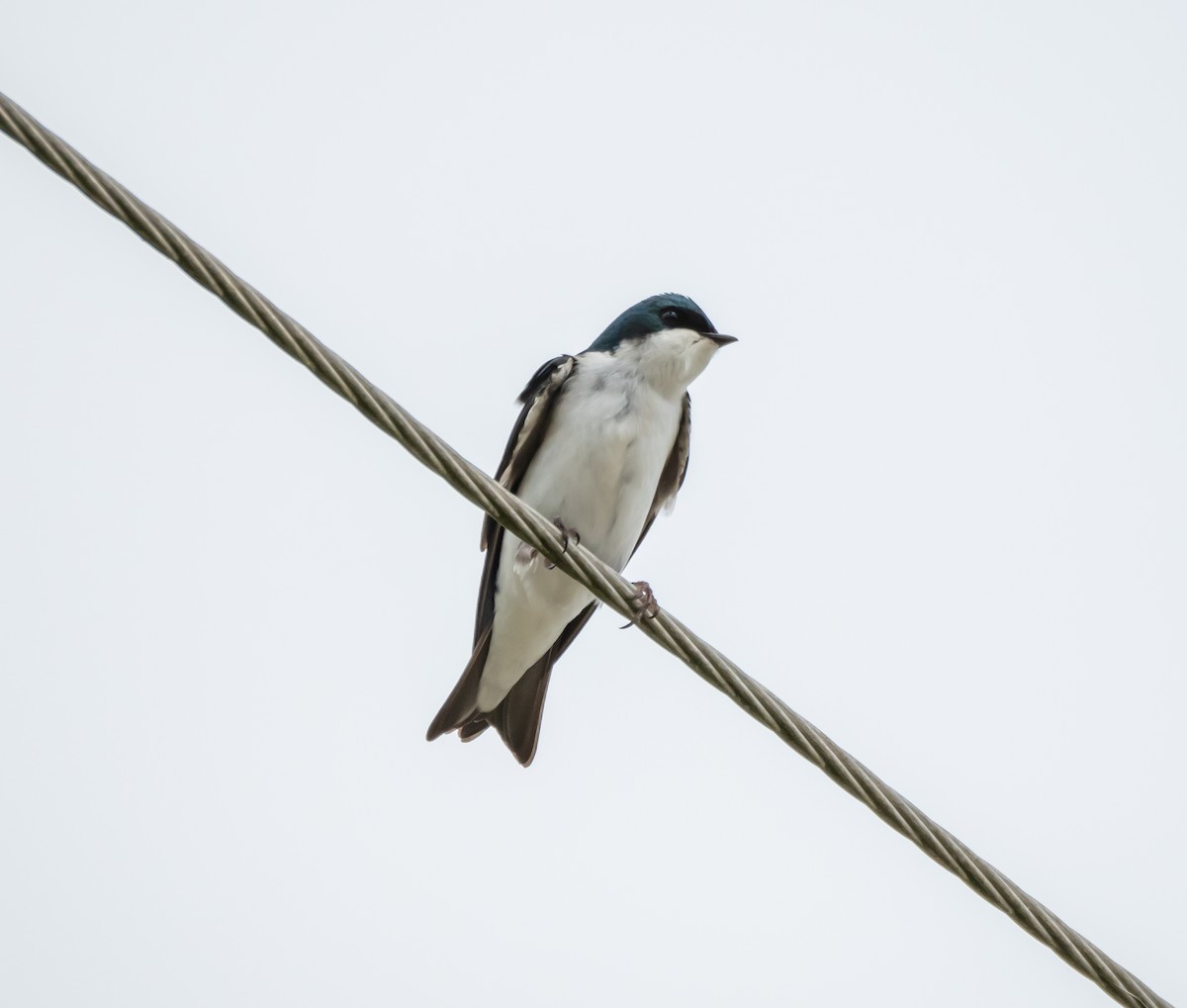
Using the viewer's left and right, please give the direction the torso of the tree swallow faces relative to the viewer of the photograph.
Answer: facing the viewer and to the right of the viewer
